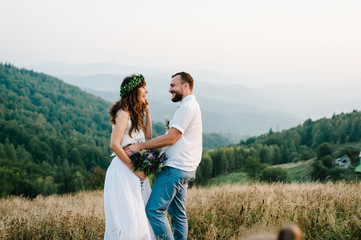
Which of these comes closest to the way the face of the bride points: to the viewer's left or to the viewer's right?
to the viewer's right

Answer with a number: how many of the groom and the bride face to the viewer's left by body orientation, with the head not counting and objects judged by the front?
1

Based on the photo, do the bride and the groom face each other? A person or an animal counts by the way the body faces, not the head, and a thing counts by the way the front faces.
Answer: yes

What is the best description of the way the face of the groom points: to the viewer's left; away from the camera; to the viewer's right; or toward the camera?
to the viewer's left

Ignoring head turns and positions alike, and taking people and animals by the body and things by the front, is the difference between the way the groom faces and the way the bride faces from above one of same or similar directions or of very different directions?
very different directions

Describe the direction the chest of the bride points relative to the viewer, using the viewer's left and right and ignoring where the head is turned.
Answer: facing to the right of the viewer

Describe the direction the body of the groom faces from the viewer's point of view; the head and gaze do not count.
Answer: to the viewer's left
